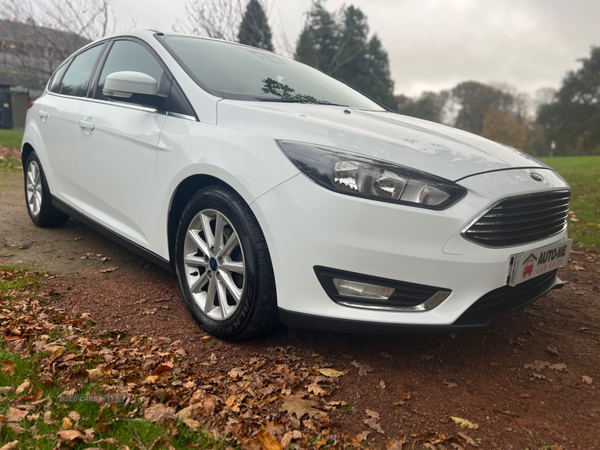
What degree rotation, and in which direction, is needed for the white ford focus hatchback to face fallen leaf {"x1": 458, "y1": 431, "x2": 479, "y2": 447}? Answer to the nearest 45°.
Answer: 0° — it already faces it

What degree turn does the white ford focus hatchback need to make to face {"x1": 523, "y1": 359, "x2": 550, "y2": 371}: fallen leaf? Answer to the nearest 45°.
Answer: approximately 45° to its left

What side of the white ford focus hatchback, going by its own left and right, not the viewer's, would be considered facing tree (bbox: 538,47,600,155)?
left

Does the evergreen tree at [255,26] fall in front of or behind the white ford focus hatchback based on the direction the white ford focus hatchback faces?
behind

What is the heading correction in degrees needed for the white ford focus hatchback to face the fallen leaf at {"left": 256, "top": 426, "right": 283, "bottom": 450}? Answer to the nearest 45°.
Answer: approximately 45° to its right

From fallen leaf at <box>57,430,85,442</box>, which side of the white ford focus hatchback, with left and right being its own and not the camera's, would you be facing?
right

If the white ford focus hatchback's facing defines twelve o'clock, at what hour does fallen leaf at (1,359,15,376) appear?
The fallen leaf is roughly at 2 o'clock from the white ford focus hatchback.

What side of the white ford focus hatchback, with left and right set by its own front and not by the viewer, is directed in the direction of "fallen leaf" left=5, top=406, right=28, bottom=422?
right

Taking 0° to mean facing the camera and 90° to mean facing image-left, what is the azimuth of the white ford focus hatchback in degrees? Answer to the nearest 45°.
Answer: approximately 315°

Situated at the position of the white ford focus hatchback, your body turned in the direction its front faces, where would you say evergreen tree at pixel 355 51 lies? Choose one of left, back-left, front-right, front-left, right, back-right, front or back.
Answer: back-left
